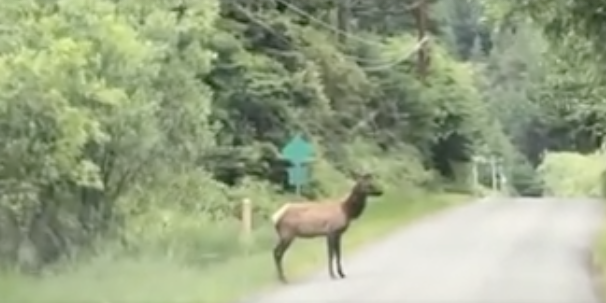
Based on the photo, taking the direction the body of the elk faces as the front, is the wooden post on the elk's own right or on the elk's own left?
on the elk's own left

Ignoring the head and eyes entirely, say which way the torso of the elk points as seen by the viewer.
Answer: to the viewer's right
